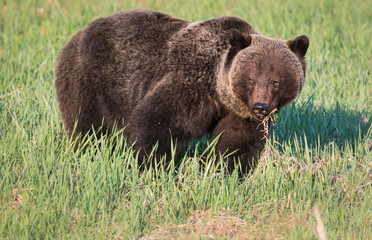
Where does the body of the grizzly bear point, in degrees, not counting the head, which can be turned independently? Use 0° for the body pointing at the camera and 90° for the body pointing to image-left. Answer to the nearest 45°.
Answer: approximately 315°
